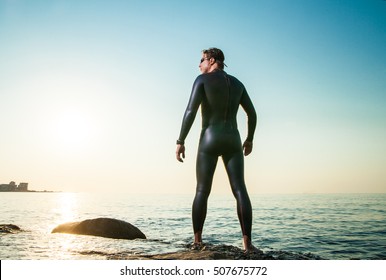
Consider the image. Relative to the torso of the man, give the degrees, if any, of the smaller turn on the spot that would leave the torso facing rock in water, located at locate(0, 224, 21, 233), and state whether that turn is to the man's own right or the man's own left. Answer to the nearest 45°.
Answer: approximately 45° to the man's own left

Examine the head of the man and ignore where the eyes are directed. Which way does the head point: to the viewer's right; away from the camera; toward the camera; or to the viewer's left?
to the viewer's left

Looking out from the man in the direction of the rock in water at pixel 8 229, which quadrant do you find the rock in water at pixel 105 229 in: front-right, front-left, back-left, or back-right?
front-right

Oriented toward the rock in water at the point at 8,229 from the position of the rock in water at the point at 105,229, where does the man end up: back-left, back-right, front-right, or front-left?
back-left

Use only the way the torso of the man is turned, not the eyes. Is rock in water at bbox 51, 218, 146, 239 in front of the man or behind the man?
in front

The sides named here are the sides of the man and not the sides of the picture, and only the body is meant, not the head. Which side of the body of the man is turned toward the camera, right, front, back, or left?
back

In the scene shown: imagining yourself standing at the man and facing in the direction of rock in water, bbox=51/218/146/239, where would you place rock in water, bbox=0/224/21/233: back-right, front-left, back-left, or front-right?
front-left
